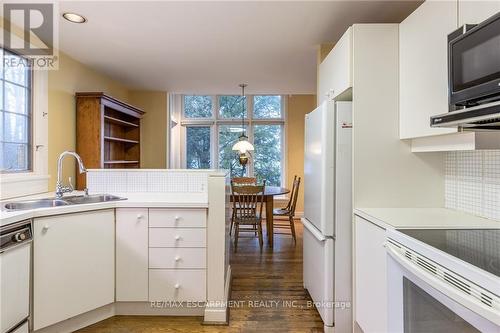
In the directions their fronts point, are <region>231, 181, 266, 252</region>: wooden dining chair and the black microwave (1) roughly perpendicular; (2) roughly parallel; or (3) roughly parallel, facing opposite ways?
roughly perpendicular

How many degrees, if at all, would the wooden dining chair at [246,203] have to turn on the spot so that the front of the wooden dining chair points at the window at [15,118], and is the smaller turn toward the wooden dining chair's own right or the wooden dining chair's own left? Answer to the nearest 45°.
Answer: approximately 135° to the wooden dining chair's own left

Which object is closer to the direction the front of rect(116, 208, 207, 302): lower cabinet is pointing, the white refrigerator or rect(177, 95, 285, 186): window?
the white refrigerator

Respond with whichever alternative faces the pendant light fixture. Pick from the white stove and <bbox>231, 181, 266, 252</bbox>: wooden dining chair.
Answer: the wooden dining chair

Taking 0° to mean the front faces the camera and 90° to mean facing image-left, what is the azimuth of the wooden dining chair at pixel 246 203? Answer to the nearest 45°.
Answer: approximately 180°

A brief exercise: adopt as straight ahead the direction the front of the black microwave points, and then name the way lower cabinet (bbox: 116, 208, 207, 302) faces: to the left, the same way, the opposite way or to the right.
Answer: to the left

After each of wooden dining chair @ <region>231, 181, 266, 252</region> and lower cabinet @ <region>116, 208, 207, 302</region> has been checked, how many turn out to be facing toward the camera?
1

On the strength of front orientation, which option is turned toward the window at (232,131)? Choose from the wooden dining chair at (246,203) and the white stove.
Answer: the wooden dining chair

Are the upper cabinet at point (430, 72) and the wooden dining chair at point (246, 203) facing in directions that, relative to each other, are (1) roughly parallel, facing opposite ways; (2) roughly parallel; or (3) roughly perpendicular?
roughly perpendicular

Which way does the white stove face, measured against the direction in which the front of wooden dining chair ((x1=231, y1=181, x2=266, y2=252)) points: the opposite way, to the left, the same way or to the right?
to the left

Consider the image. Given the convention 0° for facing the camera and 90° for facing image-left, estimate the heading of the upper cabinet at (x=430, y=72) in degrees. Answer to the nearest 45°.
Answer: approximately 45°
